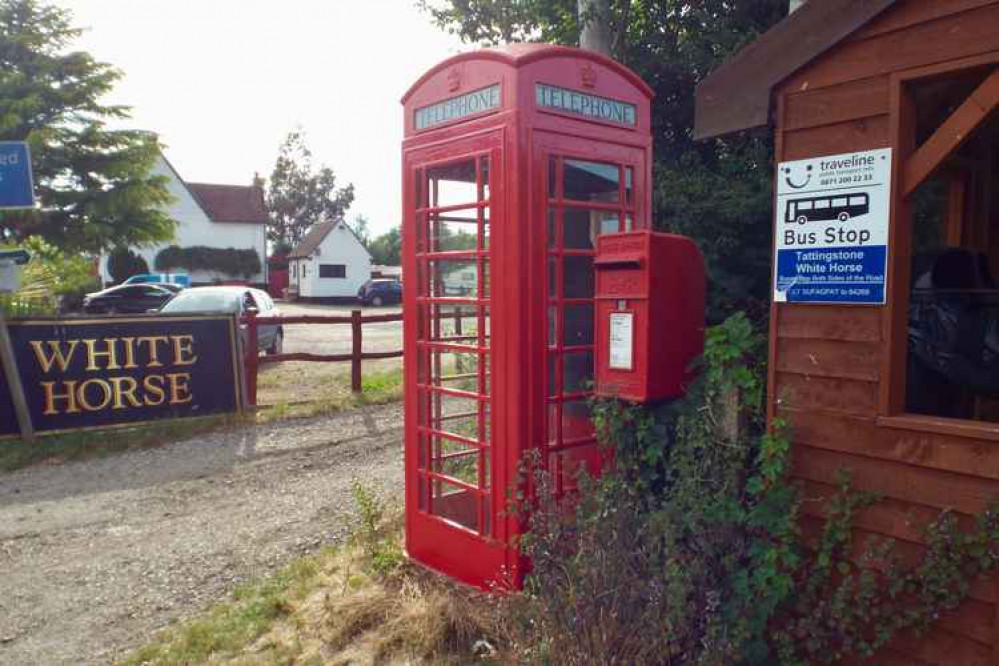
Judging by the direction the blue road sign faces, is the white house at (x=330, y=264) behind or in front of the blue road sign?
behind

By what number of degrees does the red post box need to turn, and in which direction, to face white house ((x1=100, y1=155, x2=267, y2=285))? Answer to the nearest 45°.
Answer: approximately 90° to its right

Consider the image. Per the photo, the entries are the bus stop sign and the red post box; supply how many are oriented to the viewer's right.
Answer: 0

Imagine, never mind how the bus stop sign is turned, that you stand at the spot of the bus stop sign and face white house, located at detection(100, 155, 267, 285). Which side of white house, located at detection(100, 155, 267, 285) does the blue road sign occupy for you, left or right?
left

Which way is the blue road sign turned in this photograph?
toward the camera

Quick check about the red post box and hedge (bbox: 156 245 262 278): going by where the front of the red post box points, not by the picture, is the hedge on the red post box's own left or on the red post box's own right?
on the red post box's own right

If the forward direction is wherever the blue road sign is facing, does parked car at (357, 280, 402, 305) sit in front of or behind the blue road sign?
behind

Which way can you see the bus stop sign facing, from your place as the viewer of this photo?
facing the viewer and to the left of the viewer

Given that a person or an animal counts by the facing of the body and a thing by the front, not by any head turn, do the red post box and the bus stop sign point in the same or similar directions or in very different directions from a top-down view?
same or similar directions

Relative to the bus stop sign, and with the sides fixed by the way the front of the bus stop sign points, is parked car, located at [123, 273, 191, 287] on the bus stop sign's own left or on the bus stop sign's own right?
on the bus stop sign's own right

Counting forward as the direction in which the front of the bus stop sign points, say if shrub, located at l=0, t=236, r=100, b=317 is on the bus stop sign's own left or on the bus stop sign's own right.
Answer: on the bus stop sign's own right

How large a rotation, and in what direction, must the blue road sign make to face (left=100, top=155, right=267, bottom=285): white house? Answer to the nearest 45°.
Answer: approximately 180°
